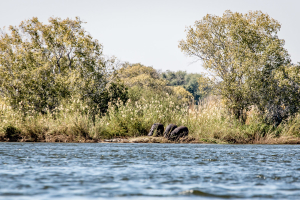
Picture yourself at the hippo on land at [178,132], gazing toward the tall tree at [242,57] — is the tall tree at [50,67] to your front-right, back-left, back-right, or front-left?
back-left

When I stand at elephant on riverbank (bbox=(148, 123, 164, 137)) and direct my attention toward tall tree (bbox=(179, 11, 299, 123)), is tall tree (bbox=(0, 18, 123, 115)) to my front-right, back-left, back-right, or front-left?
back-left
